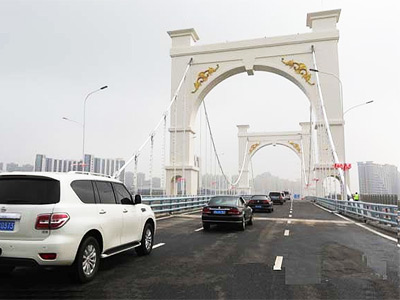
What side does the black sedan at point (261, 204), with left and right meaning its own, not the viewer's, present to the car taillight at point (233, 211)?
back

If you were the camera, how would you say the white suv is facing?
facing away from the viewer and to the right of the viewer

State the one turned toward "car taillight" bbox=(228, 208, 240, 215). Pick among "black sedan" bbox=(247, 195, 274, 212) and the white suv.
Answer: the white suv

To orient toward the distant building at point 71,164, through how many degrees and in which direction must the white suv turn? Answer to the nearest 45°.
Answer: approximately 45° to its left

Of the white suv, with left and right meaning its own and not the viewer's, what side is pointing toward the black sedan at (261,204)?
front

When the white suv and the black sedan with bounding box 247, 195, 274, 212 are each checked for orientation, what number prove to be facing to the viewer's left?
0

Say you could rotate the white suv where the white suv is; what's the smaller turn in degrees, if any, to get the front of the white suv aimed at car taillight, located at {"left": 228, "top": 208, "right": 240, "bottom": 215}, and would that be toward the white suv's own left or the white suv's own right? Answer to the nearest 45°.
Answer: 0° — it already faces it

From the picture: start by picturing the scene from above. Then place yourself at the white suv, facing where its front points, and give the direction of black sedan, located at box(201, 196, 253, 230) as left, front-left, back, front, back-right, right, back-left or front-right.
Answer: front

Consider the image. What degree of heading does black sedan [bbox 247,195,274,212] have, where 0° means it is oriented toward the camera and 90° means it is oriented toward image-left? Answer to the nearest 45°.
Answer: approximately 180°

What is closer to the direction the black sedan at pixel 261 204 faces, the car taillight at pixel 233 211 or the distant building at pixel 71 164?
the distant building

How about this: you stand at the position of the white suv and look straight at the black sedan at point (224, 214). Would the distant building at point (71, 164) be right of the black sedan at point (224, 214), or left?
left
